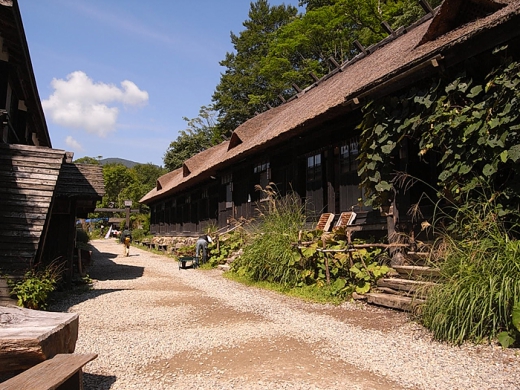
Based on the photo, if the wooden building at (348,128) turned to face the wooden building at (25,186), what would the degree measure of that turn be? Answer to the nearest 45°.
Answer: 0° — it already faces it

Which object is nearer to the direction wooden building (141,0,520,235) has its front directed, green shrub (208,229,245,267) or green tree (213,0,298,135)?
the green shrub

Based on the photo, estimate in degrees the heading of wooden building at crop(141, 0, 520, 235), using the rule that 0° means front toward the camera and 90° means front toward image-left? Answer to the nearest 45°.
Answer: approximately 45°

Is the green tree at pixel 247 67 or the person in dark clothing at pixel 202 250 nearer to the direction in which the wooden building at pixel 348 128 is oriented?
the person in dark clothing
